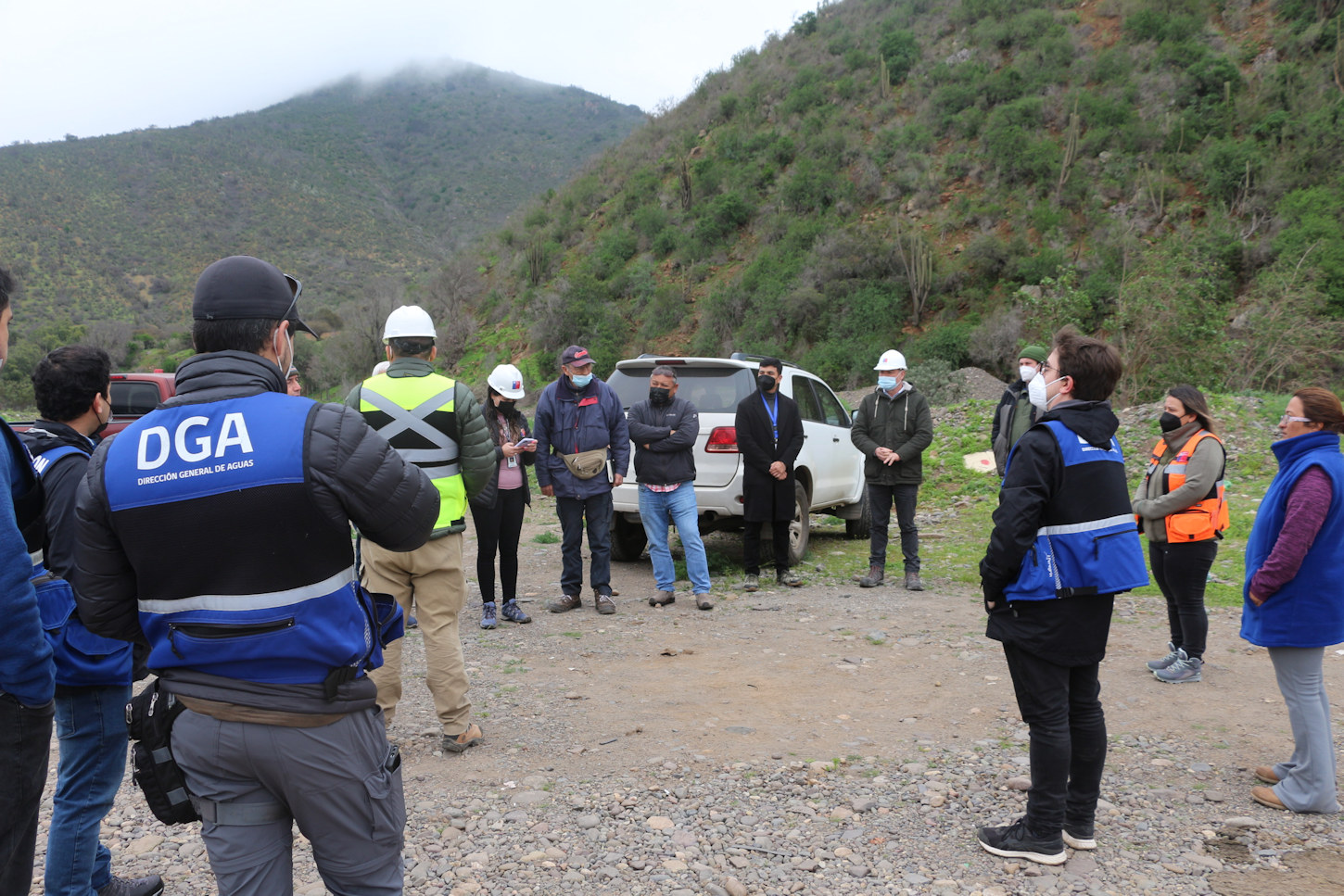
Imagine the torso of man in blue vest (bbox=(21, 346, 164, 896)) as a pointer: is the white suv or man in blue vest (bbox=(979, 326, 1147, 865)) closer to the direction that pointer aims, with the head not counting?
the white suv

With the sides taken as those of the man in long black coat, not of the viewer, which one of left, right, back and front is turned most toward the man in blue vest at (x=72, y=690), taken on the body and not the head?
front

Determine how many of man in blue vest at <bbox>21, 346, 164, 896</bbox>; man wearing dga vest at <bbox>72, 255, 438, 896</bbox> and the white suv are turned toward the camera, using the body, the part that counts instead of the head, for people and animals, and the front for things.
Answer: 0

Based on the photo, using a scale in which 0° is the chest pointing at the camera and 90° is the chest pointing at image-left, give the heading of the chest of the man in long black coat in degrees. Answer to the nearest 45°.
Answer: approximately 0°

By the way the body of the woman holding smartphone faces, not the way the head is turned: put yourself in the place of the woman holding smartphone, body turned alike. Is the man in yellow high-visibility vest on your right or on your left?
on your right

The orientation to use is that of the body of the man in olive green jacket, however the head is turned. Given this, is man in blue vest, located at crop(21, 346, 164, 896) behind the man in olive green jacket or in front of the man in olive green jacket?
in front

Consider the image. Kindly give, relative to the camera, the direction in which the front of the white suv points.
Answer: facing away from the viewer and to the right of the viewer

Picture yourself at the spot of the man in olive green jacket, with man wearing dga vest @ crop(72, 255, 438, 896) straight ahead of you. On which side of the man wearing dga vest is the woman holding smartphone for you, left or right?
right

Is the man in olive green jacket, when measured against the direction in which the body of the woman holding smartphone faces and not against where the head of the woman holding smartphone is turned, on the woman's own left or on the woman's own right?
on the woman's own left

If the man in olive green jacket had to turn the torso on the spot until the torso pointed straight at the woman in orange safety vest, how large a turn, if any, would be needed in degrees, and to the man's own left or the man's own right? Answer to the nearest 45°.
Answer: approximately 45° to the man's own left

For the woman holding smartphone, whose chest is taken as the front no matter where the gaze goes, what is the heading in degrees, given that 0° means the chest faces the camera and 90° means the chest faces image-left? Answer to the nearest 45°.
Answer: approximately 315°

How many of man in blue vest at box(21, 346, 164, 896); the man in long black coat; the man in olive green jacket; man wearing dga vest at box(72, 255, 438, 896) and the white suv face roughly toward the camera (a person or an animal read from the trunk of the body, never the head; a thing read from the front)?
2

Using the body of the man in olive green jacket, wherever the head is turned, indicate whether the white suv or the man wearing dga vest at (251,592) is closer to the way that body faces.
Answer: the man wearing dga vest

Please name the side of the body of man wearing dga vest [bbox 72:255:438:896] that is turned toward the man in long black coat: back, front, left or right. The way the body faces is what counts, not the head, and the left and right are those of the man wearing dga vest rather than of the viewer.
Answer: front

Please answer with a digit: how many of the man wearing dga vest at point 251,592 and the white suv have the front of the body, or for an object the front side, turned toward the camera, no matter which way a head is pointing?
0

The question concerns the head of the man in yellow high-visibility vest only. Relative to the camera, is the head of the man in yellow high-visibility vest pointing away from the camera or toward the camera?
away from the camera
